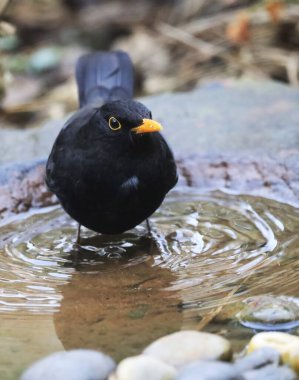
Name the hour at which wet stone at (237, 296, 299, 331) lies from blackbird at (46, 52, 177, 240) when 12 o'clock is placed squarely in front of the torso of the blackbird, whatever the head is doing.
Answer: The wet stone is roughly at 11 o'clock from the blackbird.

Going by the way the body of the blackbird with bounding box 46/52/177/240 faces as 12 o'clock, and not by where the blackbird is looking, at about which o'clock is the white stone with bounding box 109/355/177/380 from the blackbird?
The white stone is roughly at 12 o'clock from the blackbird.

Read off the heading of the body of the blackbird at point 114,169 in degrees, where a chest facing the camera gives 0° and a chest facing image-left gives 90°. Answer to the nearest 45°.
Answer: approximately 0°

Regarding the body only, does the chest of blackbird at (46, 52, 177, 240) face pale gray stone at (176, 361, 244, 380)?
yes
